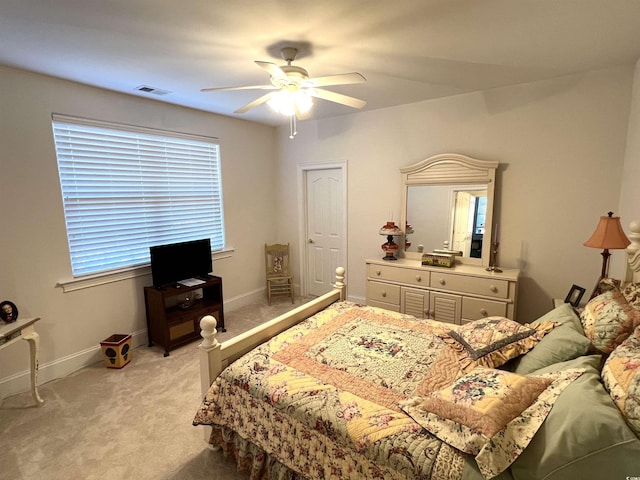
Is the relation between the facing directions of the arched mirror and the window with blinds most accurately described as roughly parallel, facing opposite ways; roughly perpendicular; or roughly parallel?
roughly perpendicular

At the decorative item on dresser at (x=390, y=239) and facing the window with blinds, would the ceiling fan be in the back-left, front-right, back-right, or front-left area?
front-left

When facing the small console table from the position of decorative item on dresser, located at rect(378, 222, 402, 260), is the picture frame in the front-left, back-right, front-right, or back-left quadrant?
back-left

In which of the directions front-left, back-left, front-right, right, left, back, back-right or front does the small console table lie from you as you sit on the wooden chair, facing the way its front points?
front-right

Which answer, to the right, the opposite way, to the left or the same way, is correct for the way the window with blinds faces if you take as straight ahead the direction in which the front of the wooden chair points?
to the left

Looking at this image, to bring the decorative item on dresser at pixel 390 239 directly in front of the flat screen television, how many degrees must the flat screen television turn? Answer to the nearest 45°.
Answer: approximately 45° to its left

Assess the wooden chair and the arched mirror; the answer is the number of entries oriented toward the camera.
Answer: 2

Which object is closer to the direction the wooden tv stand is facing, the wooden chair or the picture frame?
the picture frame

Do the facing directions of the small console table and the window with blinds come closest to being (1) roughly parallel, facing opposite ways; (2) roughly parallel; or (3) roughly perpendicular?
roughly parallel

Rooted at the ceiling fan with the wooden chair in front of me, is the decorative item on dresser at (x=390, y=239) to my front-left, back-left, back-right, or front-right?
front-right

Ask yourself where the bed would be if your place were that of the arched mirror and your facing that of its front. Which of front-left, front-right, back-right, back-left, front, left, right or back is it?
front

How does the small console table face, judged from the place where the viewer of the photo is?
facing the viewer and to the right of the viewer

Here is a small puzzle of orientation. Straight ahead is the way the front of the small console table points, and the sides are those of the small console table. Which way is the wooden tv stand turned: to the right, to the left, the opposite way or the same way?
the same way

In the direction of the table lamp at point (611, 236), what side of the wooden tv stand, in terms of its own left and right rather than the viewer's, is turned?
front

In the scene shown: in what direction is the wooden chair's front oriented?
toward the camera

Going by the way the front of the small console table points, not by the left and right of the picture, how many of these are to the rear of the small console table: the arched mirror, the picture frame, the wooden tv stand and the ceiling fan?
0

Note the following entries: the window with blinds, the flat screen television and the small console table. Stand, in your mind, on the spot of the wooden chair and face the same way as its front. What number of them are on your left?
0
